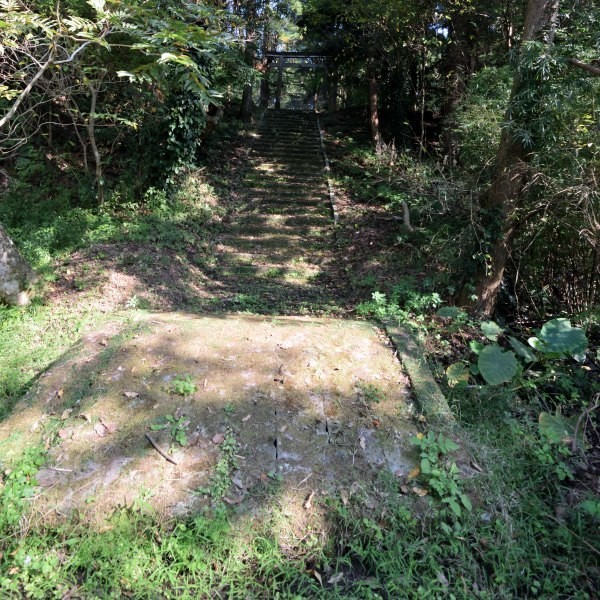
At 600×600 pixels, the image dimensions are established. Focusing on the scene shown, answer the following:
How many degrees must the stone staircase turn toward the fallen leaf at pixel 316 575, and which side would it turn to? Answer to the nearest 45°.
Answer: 0° — it already faces it

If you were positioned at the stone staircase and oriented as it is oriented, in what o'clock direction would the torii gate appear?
The torii gate is roughly at 6 o'clock from the stone staircase.

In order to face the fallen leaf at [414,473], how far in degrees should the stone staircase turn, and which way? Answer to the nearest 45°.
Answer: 0° — it already faces it

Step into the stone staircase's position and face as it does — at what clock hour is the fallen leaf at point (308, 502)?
The fallen leaf is roughly at 12 o'clock from the stone staircase.

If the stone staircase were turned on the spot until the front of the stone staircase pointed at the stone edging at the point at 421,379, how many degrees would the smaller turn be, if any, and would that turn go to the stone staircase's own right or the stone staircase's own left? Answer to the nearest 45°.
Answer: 0° — it already faces it

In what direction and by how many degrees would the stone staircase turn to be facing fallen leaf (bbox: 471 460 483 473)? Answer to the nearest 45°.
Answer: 0° — it already faces it
